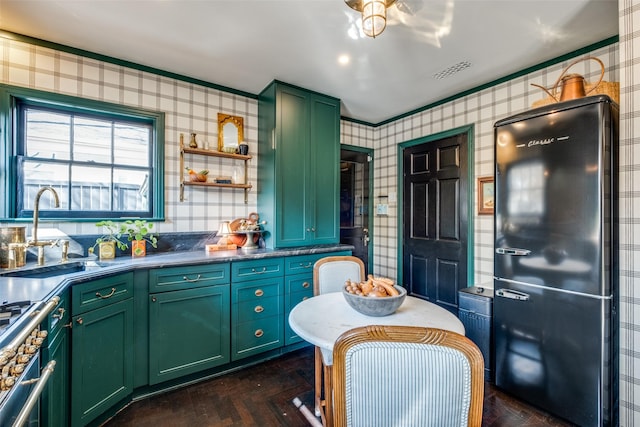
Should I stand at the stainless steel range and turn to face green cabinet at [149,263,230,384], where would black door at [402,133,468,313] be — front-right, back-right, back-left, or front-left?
front-right

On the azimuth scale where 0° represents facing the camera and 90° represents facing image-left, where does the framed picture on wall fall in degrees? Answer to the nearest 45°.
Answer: approximately 45°

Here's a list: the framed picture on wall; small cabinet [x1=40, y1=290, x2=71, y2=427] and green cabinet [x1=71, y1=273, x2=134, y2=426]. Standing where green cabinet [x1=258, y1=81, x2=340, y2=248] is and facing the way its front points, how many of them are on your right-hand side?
2

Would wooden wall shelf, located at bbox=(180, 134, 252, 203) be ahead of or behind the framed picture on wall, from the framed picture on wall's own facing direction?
ahead

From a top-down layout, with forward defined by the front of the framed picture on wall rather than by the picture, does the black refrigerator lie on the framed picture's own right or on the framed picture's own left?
on the framed picture's own left

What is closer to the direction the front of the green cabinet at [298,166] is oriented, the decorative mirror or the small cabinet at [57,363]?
the small cabinet

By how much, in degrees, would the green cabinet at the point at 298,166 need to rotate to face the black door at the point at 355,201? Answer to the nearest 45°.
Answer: approximately 90° to its left

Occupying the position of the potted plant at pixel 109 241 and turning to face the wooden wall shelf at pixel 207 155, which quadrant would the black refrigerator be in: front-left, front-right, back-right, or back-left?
front-right

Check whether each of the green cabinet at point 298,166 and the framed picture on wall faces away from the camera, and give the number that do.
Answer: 0

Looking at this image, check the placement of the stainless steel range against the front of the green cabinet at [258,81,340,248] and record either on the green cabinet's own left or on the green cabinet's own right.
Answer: on the green cabinet's own right

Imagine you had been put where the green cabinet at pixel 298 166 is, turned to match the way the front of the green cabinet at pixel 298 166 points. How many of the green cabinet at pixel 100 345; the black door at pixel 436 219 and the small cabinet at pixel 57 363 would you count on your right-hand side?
2

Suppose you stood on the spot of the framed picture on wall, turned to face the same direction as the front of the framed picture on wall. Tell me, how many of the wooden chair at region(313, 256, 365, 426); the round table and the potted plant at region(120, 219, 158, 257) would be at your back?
0
